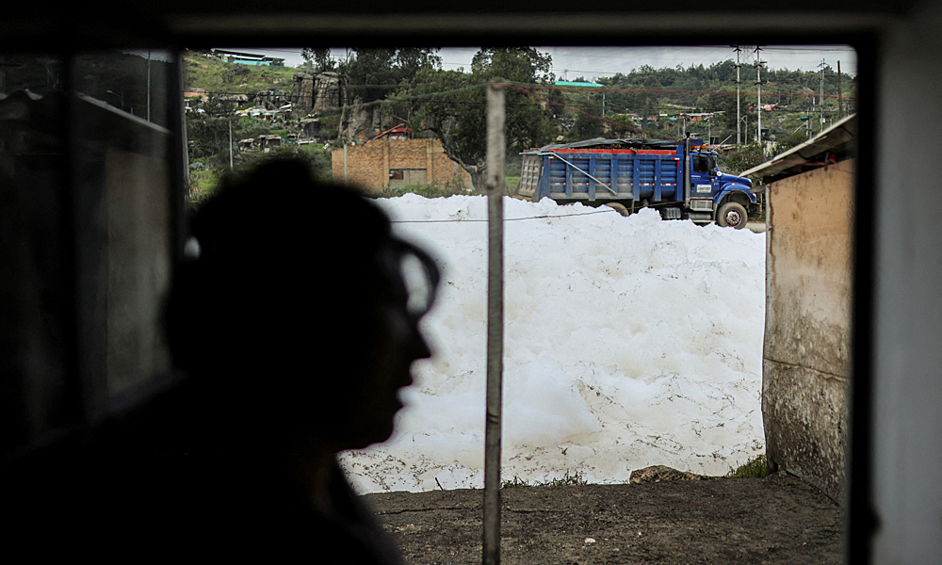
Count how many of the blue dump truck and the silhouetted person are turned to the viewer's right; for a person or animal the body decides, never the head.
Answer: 2

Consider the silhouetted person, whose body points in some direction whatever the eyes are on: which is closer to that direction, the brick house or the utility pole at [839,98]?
the utility pole

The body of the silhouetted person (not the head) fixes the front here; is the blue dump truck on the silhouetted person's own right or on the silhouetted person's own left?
on the silhouetted person's own left

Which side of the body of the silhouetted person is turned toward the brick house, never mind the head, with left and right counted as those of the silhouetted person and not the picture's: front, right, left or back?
left

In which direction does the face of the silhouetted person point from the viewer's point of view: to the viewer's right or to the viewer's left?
to the viewer's right

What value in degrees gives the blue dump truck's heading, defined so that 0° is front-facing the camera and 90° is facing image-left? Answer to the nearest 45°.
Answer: approximately 270°

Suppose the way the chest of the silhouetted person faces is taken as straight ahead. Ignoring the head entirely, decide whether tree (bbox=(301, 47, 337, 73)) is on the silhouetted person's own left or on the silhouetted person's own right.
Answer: on the silhouetted person's own left

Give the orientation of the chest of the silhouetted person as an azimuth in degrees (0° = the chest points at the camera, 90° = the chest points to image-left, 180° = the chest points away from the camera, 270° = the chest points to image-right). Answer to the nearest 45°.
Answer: approximately 270°

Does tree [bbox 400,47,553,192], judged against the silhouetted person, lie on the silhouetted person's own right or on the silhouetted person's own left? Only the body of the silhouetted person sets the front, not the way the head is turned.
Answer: on the silhouetted person's own left

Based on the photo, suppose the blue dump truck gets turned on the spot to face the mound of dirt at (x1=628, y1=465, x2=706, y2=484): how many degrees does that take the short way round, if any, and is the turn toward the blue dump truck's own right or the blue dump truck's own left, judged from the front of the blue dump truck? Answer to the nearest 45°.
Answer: approximately 90° to the blue dump truck's own right

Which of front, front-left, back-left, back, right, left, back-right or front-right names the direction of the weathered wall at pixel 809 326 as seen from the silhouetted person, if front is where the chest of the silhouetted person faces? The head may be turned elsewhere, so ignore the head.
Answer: front-left
